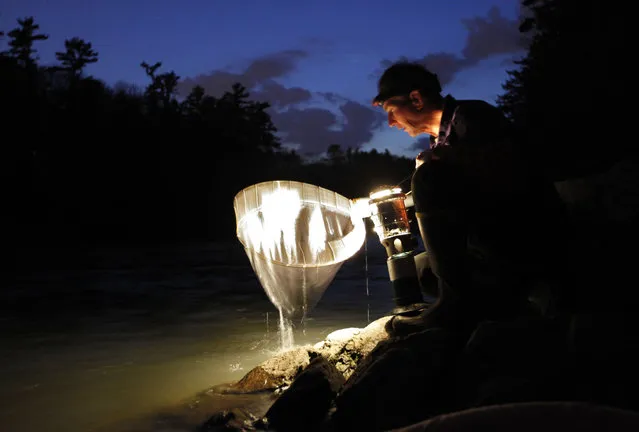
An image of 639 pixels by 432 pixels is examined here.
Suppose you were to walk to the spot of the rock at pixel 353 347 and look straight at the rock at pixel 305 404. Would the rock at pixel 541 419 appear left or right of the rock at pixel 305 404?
left

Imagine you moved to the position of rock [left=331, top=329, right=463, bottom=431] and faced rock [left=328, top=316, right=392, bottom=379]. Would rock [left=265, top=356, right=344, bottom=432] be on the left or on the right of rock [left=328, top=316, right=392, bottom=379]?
left

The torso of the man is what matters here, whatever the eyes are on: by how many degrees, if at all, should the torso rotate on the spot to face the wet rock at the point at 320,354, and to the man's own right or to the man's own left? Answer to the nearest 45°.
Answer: approximately 45° to the man's own right

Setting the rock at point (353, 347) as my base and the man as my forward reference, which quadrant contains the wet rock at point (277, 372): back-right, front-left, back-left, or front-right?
back-right

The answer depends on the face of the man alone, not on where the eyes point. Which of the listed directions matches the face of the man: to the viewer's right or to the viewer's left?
to the viewer's left

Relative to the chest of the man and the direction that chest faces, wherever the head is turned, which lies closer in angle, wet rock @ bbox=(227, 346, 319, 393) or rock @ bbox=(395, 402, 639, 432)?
the wet rock

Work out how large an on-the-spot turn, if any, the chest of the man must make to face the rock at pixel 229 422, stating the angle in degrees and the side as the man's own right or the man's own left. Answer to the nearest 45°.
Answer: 0° — they already face it

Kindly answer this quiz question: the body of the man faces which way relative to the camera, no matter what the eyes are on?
to the viewer's left

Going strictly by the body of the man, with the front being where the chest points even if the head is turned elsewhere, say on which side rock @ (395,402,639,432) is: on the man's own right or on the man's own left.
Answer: on the man's own left
